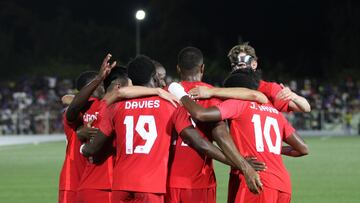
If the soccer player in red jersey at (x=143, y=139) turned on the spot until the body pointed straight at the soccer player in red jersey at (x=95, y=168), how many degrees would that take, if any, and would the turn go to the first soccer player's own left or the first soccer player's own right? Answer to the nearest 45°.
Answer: approximately 45° to the first soccer player's own left

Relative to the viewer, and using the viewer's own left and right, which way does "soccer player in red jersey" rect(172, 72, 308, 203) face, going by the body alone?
facing away from the viewer and to the left of the viewer

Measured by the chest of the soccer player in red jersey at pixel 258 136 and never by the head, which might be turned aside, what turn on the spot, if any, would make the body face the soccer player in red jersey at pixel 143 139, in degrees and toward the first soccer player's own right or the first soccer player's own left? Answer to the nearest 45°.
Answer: approximately 45° to the first soccer player's own left

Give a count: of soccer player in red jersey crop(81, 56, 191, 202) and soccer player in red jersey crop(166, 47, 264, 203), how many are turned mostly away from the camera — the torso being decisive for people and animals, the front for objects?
2

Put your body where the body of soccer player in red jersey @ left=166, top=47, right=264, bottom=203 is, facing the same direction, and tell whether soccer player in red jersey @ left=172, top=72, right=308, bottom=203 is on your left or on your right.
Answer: on your right

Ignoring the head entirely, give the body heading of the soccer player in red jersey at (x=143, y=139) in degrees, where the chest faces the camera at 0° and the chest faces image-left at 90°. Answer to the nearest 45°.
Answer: approximately 180°

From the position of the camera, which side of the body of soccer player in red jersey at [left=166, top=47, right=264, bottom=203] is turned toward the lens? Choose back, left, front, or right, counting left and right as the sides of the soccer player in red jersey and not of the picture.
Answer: back
